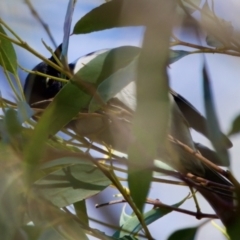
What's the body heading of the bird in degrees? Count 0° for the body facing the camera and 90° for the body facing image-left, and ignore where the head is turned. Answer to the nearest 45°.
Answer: approximately 90°
